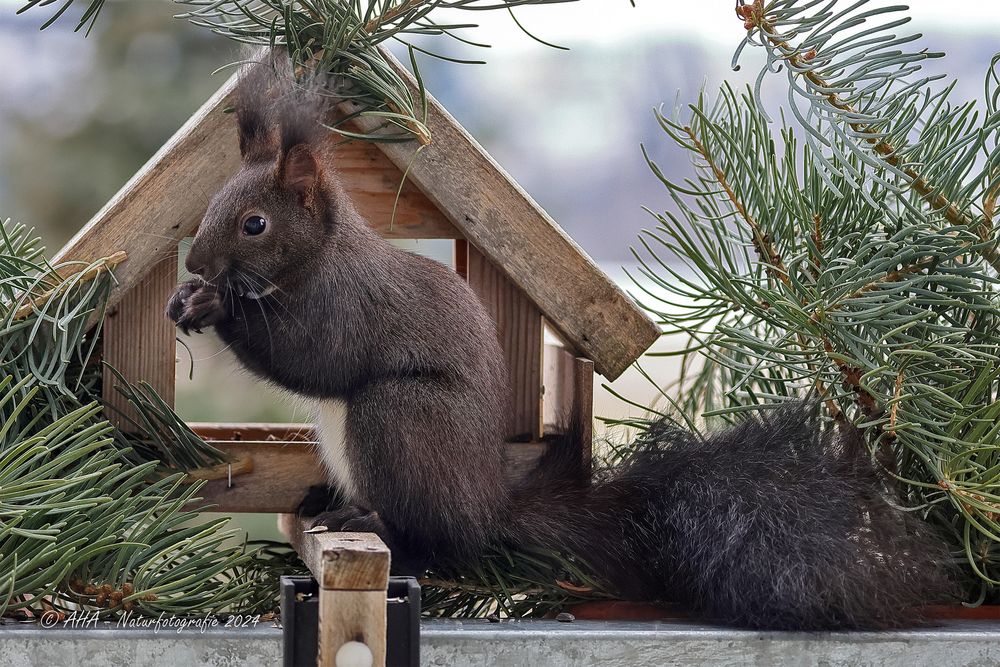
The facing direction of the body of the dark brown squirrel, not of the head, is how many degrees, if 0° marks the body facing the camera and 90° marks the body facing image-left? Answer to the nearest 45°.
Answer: approximately 90°
